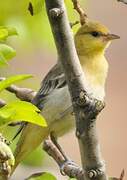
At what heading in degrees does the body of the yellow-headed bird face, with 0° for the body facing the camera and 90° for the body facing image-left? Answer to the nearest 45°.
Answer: approximately 270°

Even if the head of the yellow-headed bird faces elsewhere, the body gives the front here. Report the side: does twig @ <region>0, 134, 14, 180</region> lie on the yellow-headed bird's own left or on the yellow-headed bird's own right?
on the yellow-headed bird's own right
